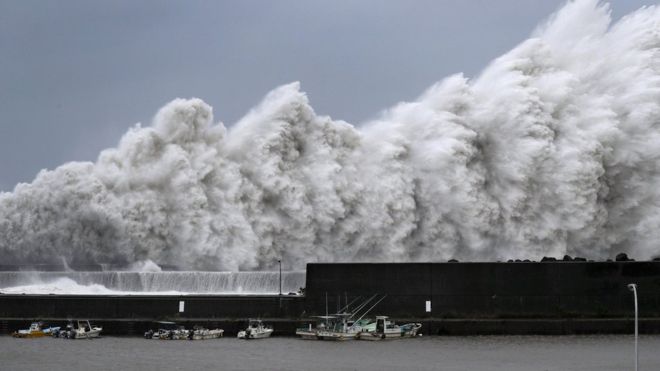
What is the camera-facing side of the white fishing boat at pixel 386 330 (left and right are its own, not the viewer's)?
right

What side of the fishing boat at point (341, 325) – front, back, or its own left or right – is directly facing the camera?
right

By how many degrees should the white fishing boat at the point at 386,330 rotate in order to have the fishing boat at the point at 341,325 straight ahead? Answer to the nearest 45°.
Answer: approximately 180°

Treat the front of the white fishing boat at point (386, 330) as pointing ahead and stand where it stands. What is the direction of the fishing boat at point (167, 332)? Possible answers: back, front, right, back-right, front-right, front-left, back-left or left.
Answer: back

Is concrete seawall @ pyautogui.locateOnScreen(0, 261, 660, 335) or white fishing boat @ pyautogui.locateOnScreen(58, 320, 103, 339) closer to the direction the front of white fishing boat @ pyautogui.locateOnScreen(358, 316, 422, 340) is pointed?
the concrete seawall

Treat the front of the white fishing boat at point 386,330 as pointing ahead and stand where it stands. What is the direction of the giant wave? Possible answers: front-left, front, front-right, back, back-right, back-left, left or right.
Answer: left

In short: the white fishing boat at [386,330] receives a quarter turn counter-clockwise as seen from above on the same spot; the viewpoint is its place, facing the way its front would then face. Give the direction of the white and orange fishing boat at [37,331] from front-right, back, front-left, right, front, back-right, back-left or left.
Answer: left

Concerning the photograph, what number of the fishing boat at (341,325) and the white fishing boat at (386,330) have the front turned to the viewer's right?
2

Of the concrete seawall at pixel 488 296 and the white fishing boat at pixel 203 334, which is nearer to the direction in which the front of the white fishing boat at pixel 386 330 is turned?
the concrete seawall

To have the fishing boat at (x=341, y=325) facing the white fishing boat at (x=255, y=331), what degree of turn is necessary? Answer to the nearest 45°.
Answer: approximately 180°

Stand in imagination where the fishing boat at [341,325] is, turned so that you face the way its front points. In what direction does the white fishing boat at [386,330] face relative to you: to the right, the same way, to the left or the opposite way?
the same way

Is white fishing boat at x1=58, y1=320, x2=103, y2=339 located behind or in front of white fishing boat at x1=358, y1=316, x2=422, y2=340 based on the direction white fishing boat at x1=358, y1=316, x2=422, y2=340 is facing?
behind
